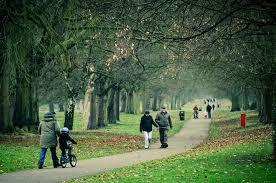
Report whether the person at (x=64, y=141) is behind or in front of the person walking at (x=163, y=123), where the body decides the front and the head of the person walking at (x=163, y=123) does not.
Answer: in front

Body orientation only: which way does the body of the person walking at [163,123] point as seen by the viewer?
toward the camera
